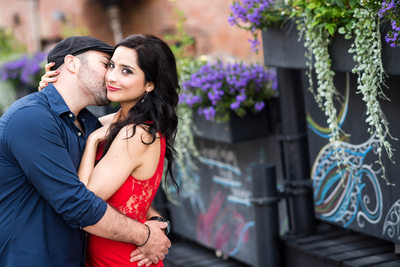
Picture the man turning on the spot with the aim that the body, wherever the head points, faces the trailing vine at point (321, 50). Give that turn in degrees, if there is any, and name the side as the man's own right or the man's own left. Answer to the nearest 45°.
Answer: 0° — they already face it

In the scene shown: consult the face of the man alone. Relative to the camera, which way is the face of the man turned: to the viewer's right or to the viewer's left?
to the viewer's right

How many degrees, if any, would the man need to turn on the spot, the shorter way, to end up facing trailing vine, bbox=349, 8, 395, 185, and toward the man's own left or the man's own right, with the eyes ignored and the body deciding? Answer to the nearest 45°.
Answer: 0° — they already face it

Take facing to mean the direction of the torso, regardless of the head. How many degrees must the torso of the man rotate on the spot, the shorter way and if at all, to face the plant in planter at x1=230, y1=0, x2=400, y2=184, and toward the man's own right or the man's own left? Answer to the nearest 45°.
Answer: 0° — they already face it

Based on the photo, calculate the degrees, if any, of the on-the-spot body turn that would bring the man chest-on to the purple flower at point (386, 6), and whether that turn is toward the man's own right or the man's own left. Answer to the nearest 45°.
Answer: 0° — they already face it

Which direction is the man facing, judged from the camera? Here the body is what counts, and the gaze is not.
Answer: to the viewer's right

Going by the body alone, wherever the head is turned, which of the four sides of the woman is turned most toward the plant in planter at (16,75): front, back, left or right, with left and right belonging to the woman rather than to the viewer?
right
